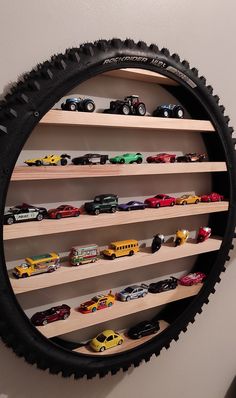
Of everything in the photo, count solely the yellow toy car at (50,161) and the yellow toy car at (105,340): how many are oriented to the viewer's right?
0

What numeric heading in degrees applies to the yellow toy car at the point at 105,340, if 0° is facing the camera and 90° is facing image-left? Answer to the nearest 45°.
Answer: approximately 45°

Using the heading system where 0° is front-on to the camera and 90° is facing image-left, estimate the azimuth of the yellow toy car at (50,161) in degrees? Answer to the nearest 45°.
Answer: approximately 90°
